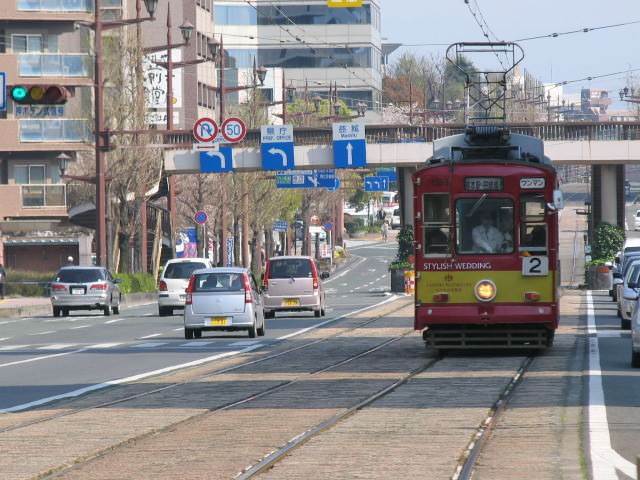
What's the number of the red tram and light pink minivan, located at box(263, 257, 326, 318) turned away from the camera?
1

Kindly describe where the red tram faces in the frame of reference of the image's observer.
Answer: facing the viewer

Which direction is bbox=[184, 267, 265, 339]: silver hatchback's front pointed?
away from the camera

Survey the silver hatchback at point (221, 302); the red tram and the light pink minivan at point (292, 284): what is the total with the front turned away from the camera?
2

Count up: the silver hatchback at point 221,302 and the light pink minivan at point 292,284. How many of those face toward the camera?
0

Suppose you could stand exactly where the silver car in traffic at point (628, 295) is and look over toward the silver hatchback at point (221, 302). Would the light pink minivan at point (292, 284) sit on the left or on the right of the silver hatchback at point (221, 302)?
right

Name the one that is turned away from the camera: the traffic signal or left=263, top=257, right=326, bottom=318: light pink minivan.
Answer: the light pink minivan

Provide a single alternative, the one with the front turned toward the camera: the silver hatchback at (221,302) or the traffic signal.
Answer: the traffic signal

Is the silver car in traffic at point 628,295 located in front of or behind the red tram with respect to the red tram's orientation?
behind

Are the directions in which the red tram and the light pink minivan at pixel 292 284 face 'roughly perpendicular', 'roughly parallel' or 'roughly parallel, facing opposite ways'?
roughly parallel, facing opposite ways

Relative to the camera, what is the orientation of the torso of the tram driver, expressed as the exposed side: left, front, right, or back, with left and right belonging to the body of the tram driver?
front

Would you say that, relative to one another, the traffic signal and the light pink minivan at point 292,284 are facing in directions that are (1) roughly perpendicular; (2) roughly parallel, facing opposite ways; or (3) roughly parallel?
roughly parallel, facing opposite ways

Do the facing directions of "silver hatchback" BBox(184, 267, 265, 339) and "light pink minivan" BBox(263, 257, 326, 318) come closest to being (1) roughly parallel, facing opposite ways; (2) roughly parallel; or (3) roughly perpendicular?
roughly parallel

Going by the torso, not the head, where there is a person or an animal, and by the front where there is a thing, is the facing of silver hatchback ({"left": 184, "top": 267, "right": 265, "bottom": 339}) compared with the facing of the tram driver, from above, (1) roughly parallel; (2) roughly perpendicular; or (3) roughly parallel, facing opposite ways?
roughly parallel, facing opposite ways

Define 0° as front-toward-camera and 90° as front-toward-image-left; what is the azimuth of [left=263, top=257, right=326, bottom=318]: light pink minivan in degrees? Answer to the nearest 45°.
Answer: approximately 180°
